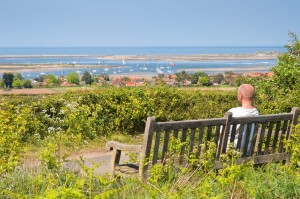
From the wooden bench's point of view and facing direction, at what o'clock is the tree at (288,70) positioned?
The tree is roughly at 2 o'clock from the wooden bench.

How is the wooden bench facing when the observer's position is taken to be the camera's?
facing away from the viewer and to the left of the viewer
